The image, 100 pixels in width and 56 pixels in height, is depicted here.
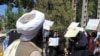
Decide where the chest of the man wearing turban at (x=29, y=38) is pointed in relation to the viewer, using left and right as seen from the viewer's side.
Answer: facing away from the viewer and to the right of the viewer

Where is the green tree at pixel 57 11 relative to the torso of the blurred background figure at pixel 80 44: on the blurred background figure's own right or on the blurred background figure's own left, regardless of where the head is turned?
on the blurred background figure's own right

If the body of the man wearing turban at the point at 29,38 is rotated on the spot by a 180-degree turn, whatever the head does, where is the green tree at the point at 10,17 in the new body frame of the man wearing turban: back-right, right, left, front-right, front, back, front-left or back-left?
back-right
